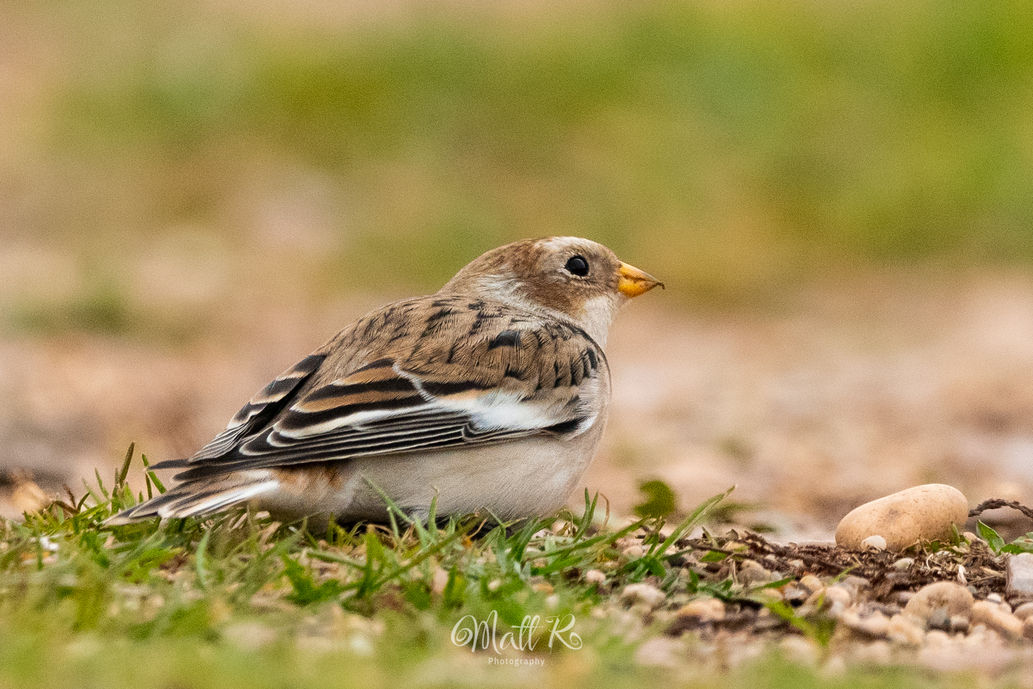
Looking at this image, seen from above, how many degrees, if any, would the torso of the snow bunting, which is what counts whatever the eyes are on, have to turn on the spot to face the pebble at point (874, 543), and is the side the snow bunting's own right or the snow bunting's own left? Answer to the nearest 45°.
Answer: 0° — it already faces it

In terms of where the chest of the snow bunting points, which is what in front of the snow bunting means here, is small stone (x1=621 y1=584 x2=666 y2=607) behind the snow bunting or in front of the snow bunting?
in front

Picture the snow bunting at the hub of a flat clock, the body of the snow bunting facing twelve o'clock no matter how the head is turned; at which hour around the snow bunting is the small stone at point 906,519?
The small stone is roughly at 12 o'clock from the snow bunting.

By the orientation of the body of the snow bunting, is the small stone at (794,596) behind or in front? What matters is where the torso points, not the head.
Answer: in front

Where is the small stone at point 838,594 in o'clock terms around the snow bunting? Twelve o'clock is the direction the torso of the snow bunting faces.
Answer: The small stone is roughly at 1 o'clock from the snow bunting.

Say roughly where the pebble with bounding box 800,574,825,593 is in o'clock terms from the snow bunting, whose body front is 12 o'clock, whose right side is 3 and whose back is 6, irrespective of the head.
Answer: The pebble is roughly at 1 o'clock from the snow bunting.

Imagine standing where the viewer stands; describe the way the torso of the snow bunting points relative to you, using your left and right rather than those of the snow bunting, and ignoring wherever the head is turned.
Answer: facing to the right of the viewer

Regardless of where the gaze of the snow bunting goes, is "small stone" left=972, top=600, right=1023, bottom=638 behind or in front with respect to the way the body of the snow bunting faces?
in front

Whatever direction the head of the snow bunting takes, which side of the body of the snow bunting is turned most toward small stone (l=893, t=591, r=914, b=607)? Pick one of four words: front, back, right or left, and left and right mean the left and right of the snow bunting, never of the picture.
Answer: front

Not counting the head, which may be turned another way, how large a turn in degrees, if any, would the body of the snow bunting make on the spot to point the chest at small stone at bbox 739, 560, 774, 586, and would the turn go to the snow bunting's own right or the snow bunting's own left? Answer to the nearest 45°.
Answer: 0° — it already faces it

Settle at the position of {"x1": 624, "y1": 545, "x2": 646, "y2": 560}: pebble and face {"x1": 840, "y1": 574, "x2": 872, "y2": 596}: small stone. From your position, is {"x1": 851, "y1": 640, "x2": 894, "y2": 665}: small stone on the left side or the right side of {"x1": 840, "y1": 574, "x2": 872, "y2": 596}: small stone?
right

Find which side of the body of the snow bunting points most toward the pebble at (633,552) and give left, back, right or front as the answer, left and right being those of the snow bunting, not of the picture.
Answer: front
